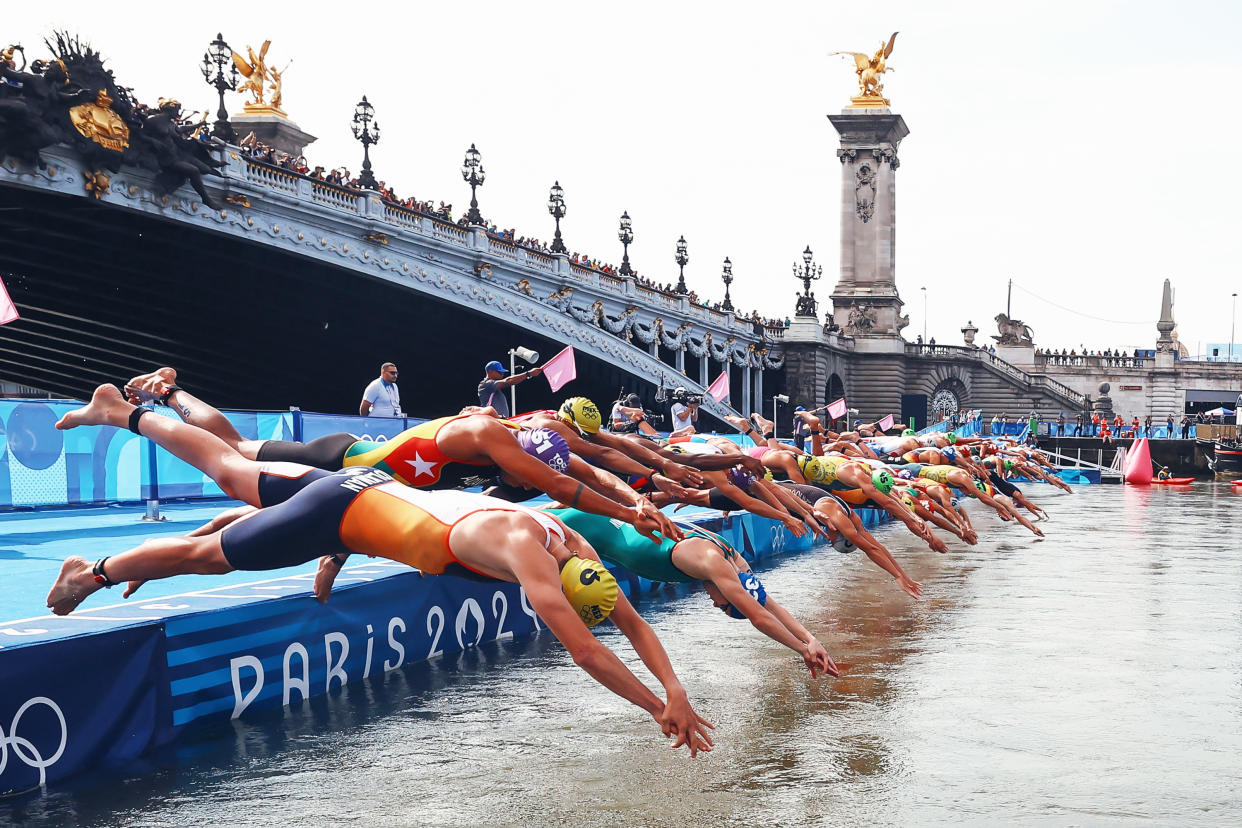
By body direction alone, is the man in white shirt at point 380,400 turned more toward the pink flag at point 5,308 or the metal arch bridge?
the pink flag

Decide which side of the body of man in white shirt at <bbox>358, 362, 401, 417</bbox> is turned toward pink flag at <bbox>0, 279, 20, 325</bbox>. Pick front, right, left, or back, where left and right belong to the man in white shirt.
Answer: right

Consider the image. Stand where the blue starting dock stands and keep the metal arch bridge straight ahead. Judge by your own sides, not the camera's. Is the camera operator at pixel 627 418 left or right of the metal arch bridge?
right

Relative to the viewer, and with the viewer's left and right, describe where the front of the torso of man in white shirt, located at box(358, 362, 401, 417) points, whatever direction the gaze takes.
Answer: facing the viewer and to the right of the viewer

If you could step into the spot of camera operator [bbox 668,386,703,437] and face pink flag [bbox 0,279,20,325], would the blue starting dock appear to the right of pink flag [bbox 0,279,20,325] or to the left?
left
